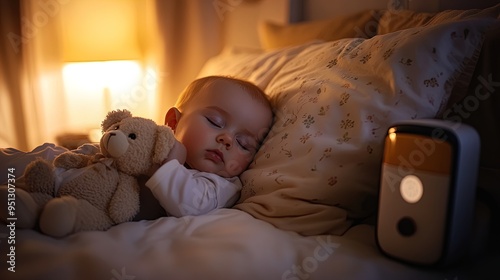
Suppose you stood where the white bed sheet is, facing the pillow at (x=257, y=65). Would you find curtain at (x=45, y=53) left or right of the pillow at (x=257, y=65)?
left

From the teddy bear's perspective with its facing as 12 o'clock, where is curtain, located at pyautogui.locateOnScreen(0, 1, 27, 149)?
The curtain is roughly at 4 o'clock from the teddy bear.

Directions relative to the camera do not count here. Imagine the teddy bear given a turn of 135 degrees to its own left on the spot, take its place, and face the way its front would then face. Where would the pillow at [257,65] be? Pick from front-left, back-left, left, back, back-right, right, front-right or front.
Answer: front-left

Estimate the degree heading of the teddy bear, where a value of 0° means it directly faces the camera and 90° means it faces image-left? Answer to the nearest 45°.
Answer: approximately 45°

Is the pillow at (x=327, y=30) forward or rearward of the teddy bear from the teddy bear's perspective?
rearward

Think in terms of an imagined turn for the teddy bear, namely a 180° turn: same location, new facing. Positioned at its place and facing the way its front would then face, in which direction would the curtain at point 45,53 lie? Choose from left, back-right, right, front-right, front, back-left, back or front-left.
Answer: front-left

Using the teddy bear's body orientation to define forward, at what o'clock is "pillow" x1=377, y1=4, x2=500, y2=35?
The pillow is roughly at 7 o'clock from the teddy bear.

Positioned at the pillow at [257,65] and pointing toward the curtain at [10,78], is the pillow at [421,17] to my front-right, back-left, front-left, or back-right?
back-right
